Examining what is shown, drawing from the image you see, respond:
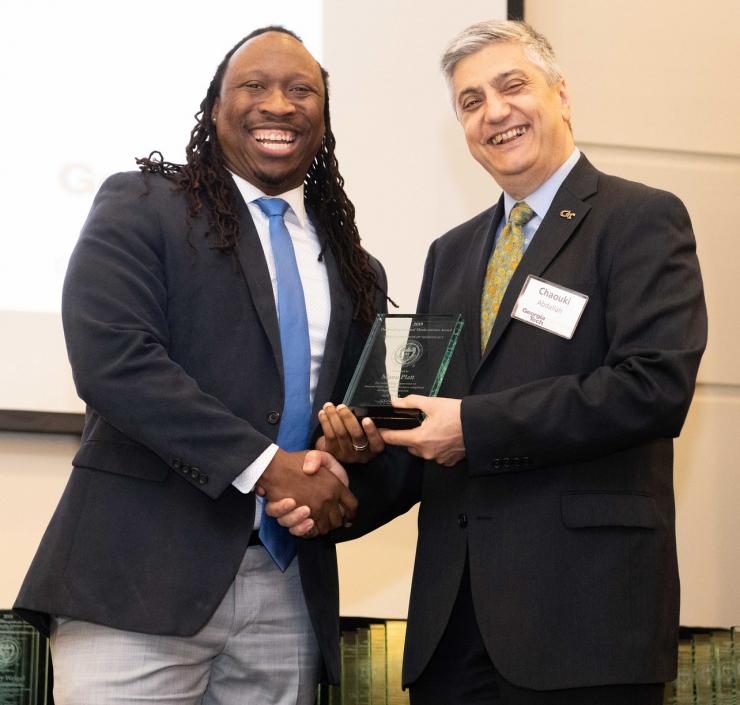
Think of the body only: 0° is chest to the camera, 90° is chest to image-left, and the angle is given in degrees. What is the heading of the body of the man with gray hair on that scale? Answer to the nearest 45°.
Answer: approximately 45°

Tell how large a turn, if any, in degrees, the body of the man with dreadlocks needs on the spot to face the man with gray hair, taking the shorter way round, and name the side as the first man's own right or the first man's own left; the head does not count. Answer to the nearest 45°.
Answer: approximately 45° to the first man's own left

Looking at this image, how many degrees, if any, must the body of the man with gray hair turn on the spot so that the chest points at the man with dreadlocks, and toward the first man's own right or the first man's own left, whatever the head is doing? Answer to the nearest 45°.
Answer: approximately 45° to the first man's own right
